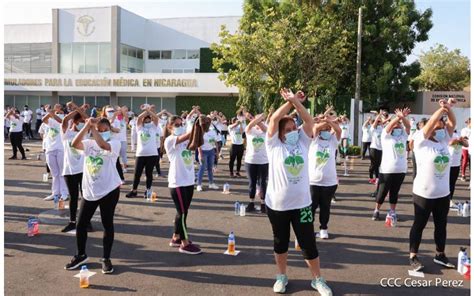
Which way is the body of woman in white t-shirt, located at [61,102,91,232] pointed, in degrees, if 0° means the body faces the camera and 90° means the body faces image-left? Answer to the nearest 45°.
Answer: approximately 315°

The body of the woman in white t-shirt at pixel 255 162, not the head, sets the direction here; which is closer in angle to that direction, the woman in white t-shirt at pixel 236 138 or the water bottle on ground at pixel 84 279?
the water bottle on ground

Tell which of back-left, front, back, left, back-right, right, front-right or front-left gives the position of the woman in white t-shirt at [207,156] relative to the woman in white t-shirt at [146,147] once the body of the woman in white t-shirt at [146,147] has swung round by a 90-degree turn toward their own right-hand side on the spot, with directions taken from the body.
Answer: back-right
